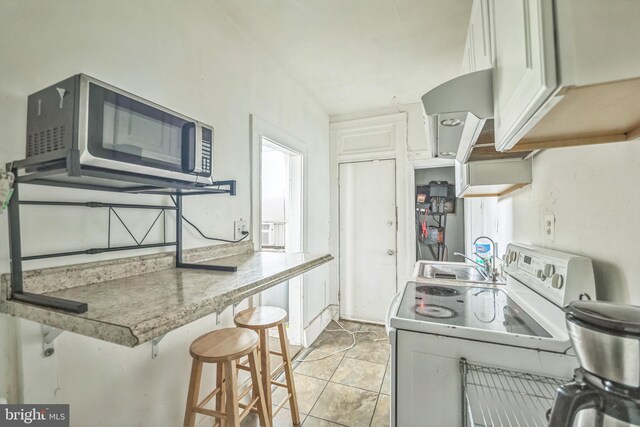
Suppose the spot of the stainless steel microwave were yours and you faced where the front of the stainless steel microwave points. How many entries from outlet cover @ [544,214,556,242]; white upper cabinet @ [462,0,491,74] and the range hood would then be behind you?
0

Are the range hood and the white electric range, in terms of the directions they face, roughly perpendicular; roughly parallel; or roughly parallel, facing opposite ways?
roughly parallel

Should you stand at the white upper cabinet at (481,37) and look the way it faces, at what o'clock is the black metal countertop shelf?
The black metal countertop shelf is roughly at 12 o'clock from the white upper cabinet.

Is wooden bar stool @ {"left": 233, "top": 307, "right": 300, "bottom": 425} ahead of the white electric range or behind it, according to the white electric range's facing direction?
ahead

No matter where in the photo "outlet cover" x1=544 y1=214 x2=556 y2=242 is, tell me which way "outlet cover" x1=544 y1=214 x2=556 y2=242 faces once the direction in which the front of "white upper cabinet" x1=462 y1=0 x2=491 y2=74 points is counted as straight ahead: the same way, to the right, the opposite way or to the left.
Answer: the same way

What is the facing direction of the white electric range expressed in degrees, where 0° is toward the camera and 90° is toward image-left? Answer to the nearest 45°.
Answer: approximately 90°

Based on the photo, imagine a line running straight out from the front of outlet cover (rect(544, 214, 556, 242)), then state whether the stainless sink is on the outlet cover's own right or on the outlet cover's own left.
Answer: on the outlet cover's own right

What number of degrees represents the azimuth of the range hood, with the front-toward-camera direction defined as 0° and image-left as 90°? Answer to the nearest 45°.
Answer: approximately 90°

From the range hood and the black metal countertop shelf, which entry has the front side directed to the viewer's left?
the range hood

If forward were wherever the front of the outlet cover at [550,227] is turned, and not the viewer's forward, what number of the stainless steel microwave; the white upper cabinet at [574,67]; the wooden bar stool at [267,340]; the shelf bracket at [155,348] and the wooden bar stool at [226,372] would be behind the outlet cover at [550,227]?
0
